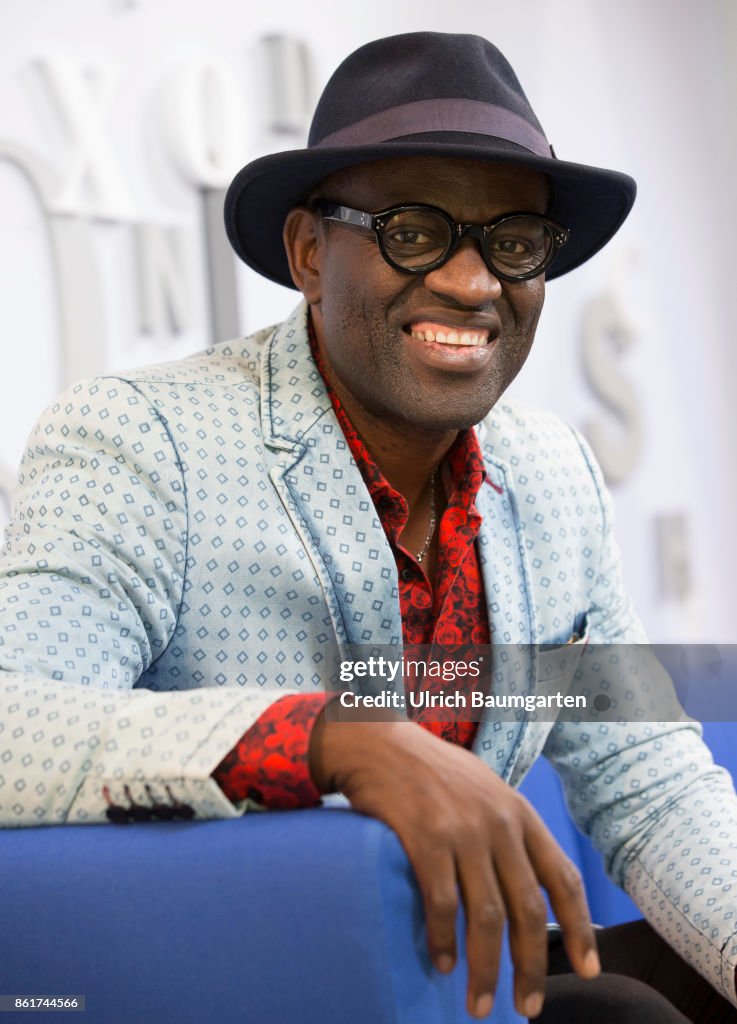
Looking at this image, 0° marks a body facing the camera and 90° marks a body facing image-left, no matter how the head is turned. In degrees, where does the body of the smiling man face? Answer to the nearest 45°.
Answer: approximately 315°
